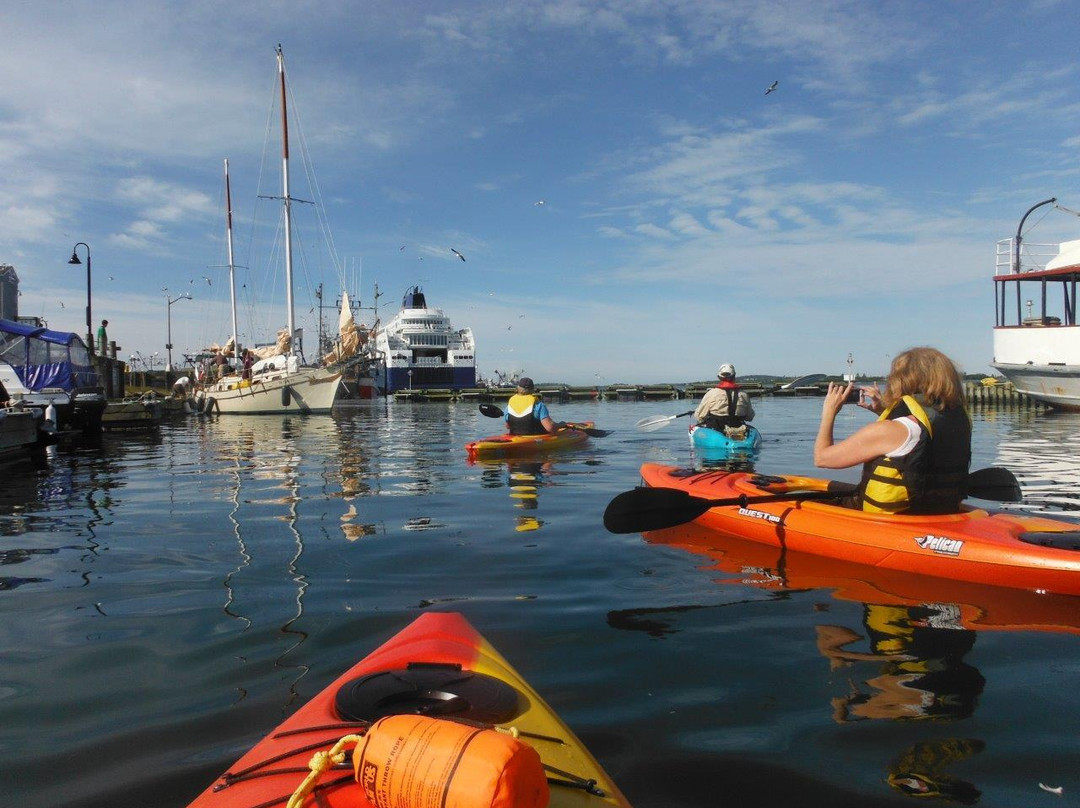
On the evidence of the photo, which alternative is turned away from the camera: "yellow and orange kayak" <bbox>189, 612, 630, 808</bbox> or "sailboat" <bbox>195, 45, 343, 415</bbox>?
the yellow and orange kayak

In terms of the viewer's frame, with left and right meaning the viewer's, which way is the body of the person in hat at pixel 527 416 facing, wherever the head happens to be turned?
facing away from the viewer and to the right of the viewer

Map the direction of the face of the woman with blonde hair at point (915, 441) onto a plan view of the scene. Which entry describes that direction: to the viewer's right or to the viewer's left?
to the viewer's left

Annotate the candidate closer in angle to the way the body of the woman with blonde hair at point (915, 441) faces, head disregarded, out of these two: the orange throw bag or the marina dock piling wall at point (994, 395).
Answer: the marina dock piling wall

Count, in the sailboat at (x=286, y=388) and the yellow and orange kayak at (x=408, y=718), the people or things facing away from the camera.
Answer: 1

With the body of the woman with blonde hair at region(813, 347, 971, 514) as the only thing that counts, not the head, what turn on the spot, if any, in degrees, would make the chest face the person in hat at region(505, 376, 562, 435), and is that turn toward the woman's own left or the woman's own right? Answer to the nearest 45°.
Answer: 0° — they already face them

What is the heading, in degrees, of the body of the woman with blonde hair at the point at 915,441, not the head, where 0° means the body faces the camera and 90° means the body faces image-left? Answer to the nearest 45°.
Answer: approximately 135°

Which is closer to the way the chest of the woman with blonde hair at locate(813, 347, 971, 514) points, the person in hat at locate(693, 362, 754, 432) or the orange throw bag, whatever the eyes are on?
the person in hat

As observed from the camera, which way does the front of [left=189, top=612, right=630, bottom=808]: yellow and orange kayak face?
facing away from the viewer

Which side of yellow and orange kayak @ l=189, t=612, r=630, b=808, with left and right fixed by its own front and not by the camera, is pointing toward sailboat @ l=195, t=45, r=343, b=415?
front
